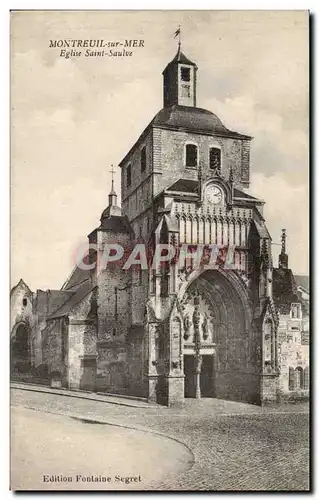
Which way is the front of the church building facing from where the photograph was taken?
facing the viewer and to the right of the viewer
